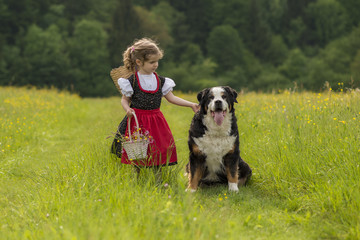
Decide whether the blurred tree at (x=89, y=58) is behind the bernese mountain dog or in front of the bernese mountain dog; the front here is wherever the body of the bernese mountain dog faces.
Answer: behind

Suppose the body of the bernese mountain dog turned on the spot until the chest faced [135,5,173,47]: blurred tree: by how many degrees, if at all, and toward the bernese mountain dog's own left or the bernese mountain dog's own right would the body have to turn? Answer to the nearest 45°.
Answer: approximately 180°

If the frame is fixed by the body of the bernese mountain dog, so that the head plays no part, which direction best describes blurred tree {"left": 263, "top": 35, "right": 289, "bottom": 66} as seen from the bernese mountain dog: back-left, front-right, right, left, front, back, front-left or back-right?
back

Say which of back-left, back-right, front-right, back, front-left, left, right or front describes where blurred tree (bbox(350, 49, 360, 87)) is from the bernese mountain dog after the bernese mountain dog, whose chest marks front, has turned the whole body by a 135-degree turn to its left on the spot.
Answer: front

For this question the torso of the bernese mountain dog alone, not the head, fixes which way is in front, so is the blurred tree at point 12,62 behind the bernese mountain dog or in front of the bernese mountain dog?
behind

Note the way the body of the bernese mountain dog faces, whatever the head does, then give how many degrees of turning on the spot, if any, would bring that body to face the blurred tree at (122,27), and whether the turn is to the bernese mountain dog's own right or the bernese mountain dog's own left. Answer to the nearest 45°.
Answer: approximately 180°

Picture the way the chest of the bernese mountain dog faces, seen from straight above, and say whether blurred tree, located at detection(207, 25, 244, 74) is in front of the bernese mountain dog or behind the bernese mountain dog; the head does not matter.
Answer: behind

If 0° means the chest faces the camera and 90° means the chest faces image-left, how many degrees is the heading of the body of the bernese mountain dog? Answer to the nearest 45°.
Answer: approximately 0°

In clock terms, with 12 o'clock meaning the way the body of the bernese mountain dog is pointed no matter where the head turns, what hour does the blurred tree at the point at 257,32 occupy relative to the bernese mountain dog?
The blurred tree is roughly at 6 o'clock from the bernese mountain dog.

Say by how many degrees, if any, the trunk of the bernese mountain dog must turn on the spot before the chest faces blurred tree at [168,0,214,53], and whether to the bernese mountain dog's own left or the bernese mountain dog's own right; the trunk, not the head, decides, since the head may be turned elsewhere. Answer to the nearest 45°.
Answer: approximately 180°
